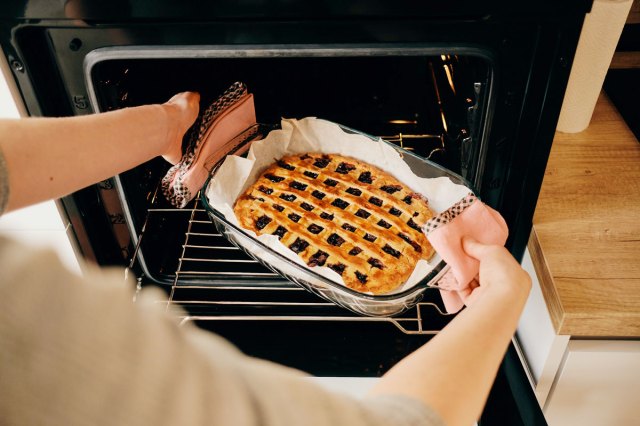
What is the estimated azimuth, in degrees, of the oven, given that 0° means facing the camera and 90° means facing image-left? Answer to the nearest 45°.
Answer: approximately 0°

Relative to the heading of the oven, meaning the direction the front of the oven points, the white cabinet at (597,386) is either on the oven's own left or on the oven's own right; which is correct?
on the oven's own left
